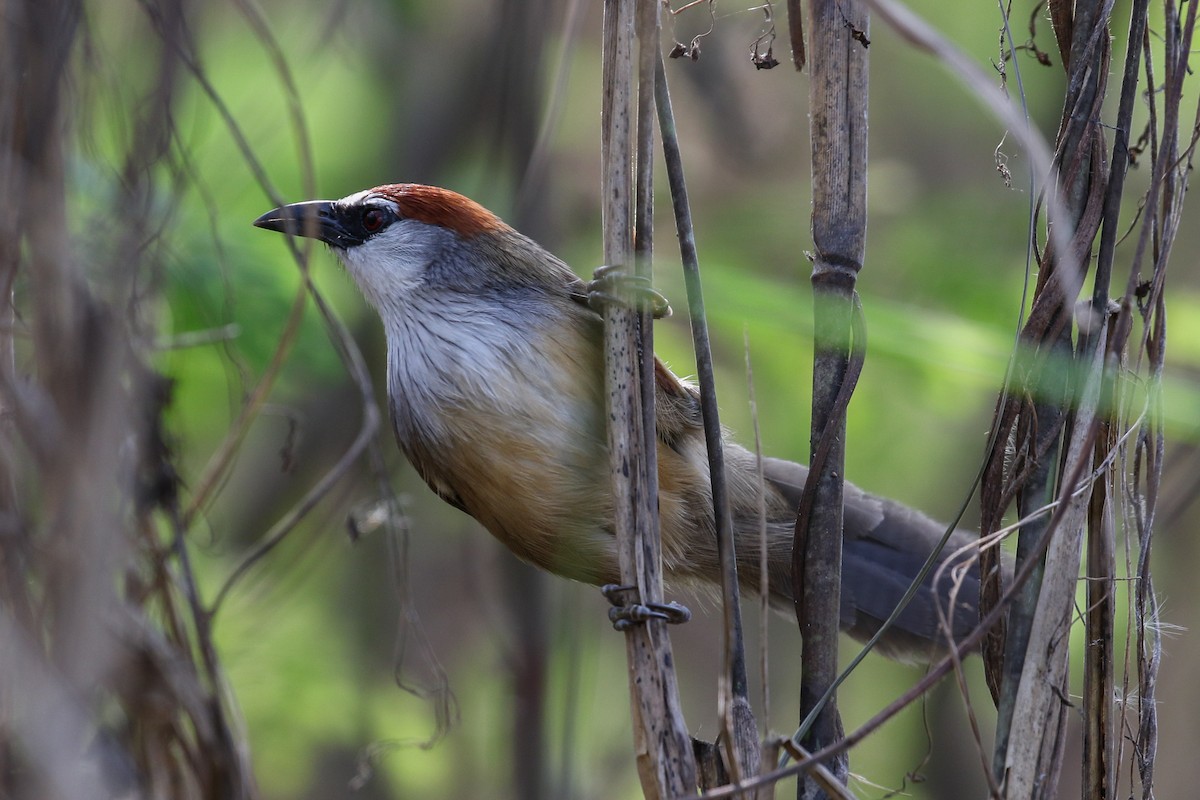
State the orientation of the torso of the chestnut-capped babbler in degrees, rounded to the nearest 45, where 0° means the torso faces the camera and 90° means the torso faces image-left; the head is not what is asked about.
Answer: approximately 90°

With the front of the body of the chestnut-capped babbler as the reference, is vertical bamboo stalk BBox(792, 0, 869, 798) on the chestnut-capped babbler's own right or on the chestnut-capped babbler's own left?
on the chestnut-capped babbler's own left
